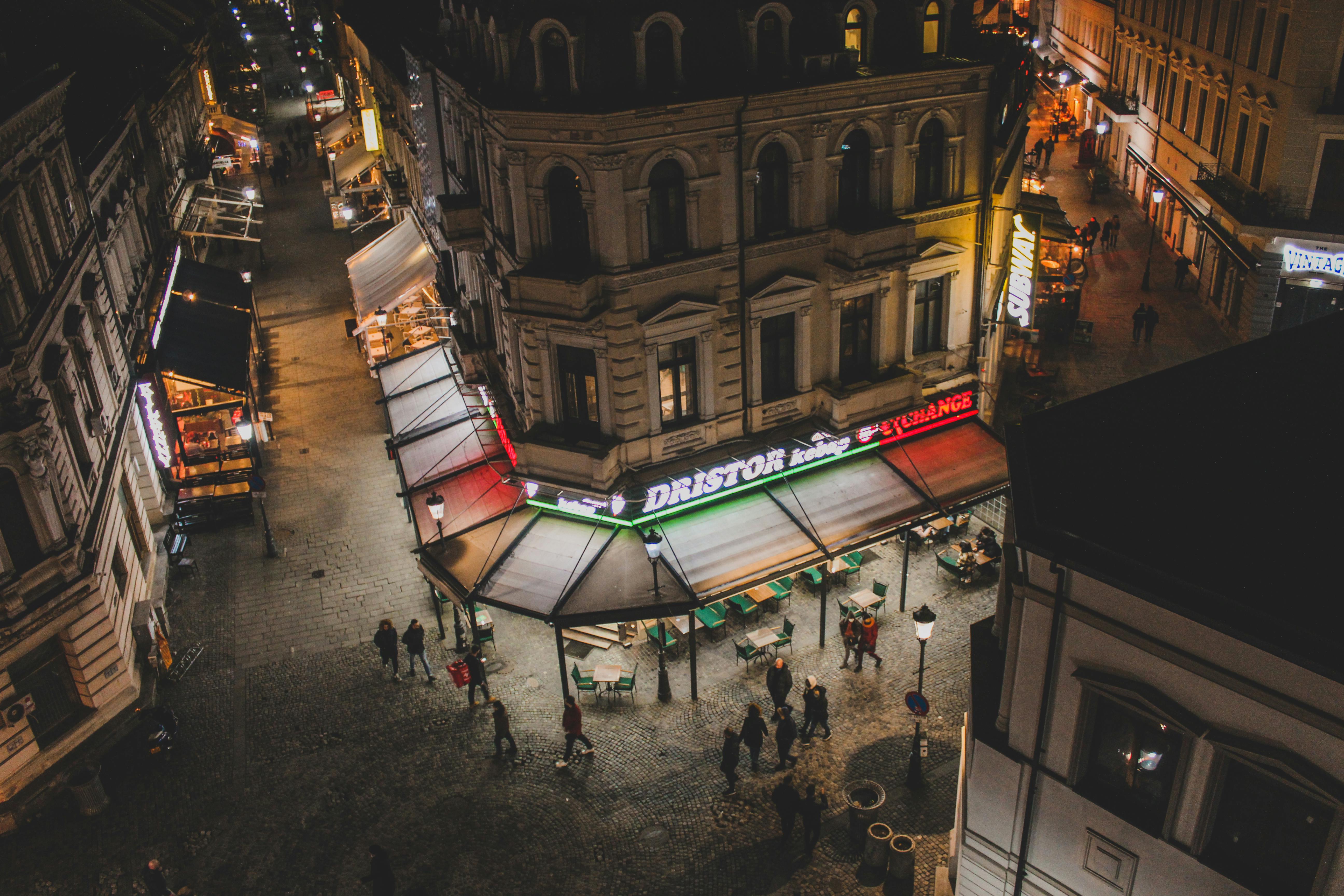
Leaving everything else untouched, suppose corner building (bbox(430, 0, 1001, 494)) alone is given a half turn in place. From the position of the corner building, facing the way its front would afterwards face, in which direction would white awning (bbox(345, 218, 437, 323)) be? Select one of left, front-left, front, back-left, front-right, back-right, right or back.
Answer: front-left

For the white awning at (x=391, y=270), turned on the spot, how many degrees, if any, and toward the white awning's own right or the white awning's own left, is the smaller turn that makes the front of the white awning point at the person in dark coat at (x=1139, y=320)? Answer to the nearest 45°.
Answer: approximately 135° to the white awning's own left

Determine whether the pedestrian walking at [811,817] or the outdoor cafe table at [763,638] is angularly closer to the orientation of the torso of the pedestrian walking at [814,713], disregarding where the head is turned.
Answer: the pedestrian walking

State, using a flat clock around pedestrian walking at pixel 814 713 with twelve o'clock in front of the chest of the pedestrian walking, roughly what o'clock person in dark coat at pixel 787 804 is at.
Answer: The person in dark coat is roughly at 11 o'clock from the pedestrian walking.

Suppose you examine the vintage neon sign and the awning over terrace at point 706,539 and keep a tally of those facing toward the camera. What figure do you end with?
2

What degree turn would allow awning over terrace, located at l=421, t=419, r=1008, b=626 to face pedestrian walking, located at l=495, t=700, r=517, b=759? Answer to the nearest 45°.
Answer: approximately 45° to its right

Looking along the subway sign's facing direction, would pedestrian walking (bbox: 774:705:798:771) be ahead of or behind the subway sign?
ahead

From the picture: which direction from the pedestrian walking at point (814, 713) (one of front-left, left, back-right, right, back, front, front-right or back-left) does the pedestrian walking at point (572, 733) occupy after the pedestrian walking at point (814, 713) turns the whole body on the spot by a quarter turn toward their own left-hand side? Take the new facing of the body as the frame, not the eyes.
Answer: back-right

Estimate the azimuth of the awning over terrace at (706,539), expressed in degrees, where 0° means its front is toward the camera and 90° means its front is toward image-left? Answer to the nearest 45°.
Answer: approximately 0°

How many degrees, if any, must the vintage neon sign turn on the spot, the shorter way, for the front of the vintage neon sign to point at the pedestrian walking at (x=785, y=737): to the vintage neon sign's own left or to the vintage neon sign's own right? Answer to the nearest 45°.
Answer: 0° — it already faces them

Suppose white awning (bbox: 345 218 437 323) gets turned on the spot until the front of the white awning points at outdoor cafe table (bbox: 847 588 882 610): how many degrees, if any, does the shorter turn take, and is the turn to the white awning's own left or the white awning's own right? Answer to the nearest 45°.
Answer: approximately 90° to the white awning's own left
